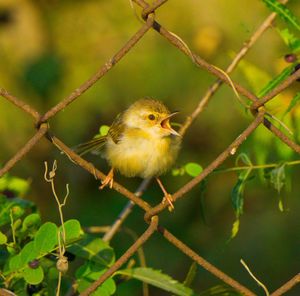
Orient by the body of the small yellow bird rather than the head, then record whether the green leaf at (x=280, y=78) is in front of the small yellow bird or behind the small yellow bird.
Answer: in front

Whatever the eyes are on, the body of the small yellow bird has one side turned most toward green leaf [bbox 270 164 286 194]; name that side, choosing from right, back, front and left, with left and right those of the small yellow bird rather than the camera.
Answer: left

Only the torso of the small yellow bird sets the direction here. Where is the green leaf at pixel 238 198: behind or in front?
in front

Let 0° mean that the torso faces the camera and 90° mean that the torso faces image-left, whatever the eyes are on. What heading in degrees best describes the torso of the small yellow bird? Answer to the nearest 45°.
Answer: approximately 315°
